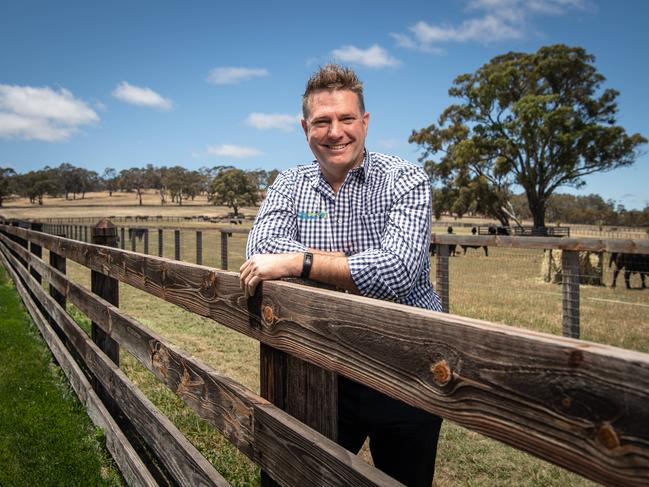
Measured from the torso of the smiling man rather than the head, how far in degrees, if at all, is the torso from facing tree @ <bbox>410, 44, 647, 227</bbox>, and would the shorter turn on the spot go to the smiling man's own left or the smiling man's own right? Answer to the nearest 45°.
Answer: approximately 180°

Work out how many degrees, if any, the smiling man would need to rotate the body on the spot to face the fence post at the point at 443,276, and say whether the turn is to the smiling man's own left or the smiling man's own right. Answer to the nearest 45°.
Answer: approximately 180°

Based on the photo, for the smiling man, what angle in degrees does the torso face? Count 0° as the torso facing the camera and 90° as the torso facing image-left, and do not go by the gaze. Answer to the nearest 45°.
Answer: approximately 0°

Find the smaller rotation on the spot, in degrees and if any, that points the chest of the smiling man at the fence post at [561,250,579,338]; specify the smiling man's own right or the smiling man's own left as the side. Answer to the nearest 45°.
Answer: approximately 135° to the smiling man's own left

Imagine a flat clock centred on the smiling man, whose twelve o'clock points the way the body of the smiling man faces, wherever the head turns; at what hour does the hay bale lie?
The hay bale is roughly at 7 o'clock from the smiling man.
